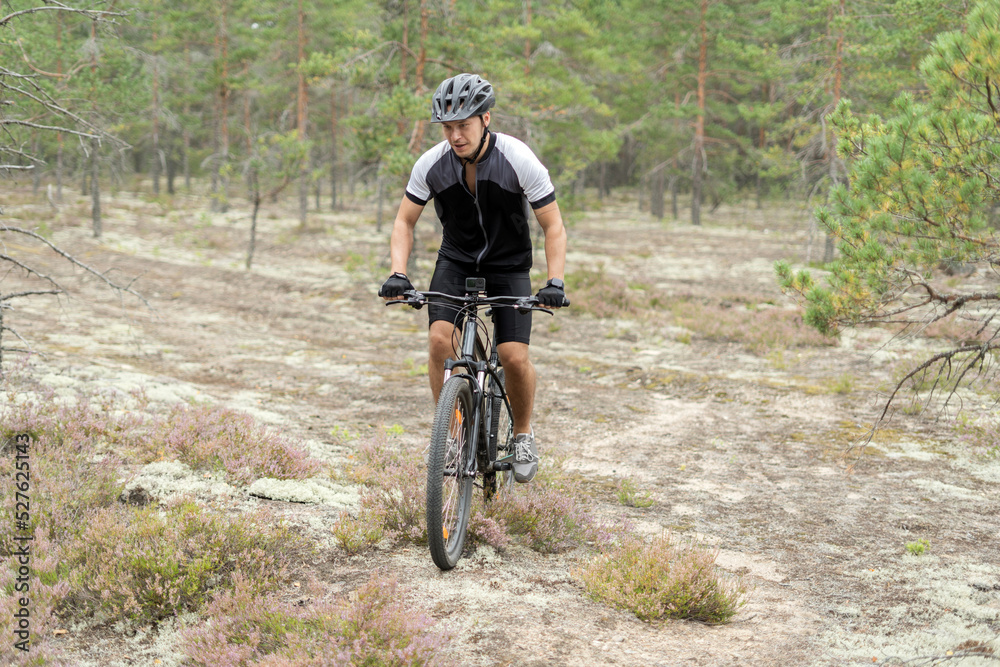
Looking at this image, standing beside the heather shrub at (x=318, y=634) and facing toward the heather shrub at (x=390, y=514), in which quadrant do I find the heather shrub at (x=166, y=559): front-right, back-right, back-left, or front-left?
front-left

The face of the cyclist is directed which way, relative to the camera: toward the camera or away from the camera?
toward the camera

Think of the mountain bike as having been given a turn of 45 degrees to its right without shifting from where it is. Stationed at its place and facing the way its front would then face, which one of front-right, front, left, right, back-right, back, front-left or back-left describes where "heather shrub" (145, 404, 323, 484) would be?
right

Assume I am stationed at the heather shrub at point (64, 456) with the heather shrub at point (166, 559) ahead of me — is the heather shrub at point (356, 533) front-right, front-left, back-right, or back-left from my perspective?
front-left

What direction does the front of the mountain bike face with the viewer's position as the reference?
facing the viewer

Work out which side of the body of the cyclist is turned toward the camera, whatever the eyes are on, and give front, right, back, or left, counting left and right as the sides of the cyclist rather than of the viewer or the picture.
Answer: front

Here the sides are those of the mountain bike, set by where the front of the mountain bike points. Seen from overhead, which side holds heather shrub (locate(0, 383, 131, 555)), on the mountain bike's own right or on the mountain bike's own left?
on the mountain bike's own right

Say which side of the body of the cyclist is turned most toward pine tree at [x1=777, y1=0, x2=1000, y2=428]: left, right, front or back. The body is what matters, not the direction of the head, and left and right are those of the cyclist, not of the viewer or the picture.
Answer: left

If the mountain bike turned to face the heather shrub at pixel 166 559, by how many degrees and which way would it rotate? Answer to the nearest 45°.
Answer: approximately 90° to its right
